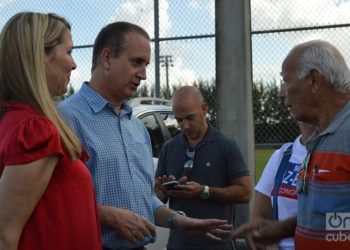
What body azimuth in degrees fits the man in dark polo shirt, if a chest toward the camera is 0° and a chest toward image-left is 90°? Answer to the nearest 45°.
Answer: approximately 45°

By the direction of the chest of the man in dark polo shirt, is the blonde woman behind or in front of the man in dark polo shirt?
in front

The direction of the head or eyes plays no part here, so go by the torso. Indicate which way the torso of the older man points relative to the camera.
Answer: to the viewer's left

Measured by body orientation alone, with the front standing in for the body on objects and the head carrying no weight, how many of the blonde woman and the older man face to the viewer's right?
1

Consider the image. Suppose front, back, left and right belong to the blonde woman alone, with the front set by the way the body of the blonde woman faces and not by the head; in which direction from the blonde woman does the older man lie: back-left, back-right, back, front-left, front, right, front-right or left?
front

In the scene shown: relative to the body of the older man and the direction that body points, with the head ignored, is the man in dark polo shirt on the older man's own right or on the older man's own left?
on the older man's own right

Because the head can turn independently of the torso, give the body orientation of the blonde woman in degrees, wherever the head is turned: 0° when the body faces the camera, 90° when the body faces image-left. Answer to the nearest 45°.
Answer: approximately 270°

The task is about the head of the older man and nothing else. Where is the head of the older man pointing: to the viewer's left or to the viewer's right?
to the viewer's left

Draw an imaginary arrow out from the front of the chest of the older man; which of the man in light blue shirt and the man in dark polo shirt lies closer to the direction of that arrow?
the man in light blue shirt

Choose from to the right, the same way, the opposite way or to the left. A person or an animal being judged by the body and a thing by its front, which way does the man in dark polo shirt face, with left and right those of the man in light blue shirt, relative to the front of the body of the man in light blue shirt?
to the right

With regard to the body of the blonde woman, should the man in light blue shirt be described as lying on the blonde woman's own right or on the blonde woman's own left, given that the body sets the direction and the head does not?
on the blonde woman's own left

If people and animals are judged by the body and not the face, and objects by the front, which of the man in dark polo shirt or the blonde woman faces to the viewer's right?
the blonde woman

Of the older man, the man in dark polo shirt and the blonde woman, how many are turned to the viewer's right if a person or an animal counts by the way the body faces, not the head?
1

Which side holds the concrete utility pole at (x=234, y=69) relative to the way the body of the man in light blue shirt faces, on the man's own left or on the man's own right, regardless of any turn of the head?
on the man's own left

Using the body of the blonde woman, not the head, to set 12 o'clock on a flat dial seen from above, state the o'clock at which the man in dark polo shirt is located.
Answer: The man in dark polo shirt is roughly at 10 o'clock from the blonde woman.

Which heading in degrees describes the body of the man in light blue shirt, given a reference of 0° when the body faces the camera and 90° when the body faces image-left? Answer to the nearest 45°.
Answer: approximately 315°
